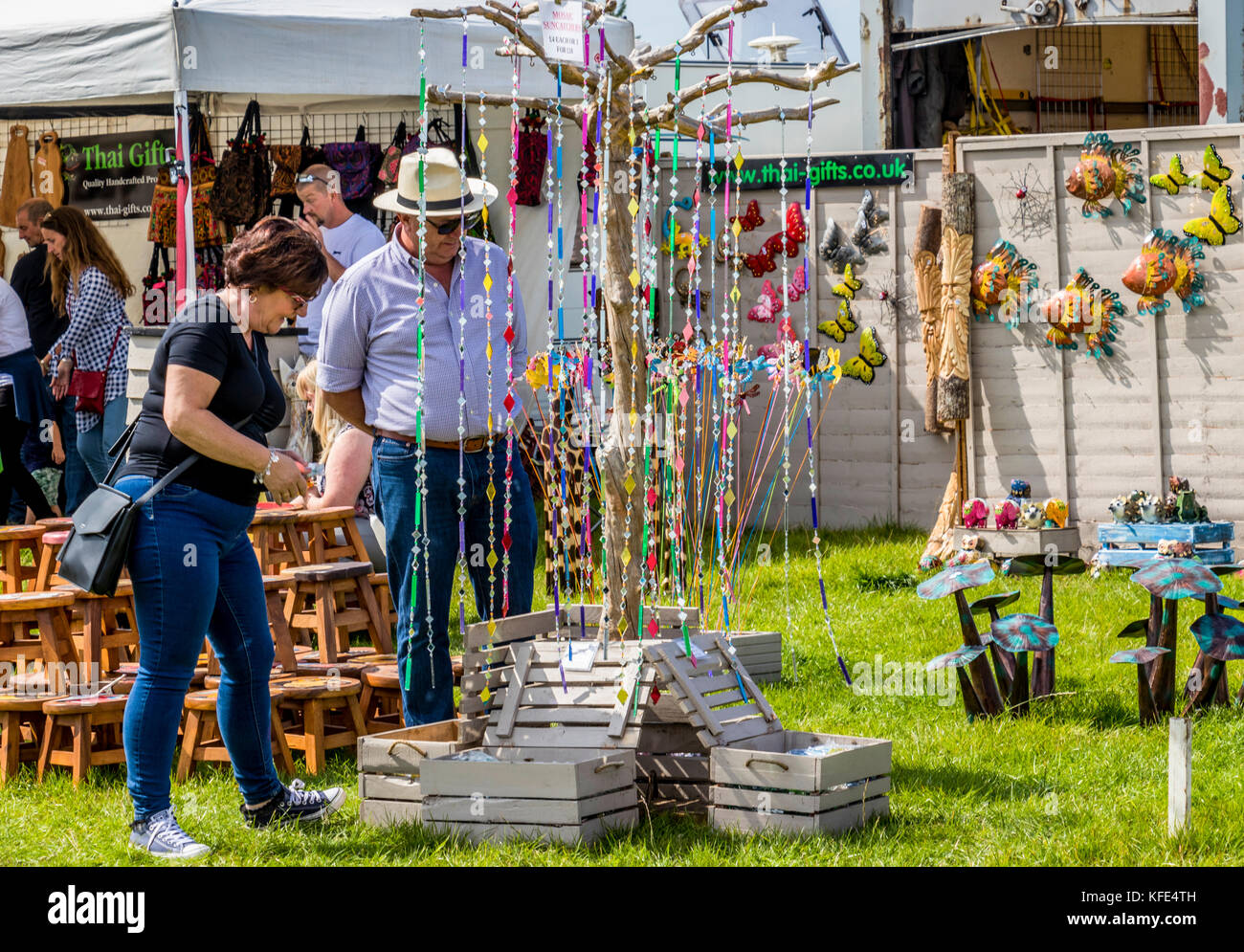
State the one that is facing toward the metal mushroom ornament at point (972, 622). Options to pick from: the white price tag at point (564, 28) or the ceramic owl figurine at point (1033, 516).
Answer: the ceramic owl figurine

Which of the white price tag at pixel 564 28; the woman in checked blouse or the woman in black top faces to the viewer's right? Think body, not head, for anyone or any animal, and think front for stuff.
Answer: the woman in black top

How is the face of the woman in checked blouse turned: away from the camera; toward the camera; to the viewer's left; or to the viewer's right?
to the viewer's left

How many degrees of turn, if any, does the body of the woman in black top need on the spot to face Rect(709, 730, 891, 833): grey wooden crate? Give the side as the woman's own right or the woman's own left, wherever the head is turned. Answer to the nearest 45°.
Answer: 0° — they already face it

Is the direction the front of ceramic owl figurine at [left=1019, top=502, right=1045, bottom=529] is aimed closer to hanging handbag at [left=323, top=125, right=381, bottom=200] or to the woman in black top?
the woman in black top

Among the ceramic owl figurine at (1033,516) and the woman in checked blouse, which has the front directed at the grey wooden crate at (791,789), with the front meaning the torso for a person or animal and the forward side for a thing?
the ceramic owl figurine

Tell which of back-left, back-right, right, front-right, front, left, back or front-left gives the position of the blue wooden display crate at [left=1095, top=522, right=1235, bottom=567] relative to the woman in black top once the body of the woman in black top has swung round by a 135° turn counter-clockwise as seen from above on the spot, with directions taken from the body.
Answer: right

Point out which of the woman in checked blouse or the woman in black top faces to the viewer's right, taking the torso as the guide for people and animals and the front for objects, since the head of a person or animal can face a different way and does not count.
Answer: the woman in black top
